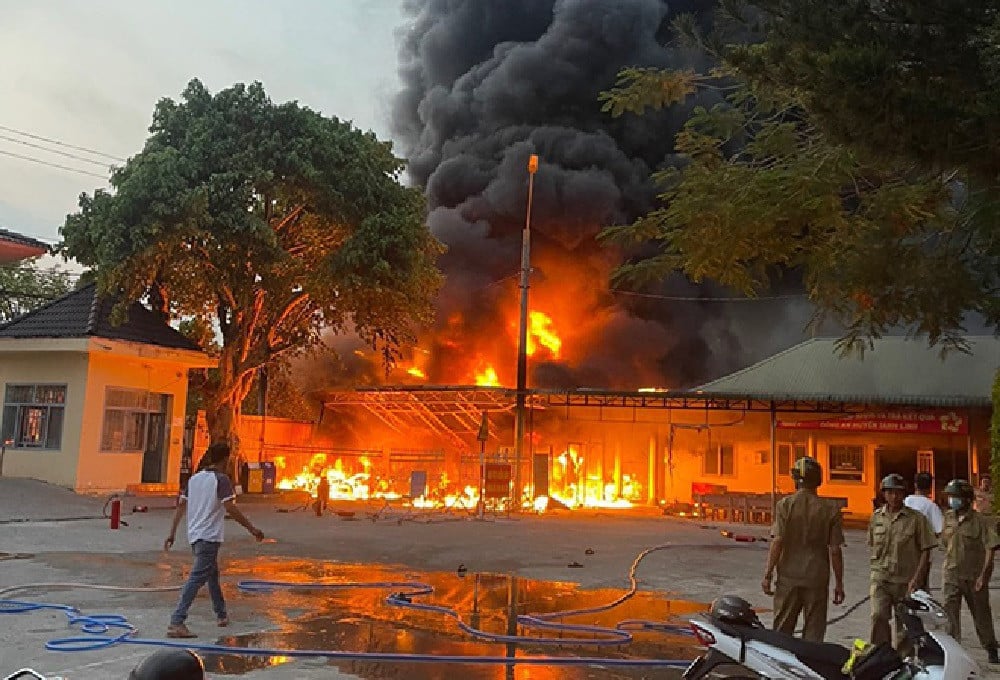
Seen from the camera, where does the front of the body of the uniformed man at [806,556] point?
away from the camera

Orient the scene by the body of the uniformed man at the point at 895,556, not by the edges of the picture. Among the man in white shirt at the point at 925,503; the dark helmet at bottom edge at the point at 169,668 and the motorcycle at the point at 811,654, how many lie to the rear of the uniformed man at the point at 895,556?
1

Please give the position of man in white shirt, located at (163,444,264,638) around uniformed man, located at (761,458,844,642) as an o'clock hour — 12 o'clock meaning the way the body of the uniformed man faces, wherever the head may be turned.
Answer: The man in white shirt is roughly at 9 o'clock from the uniformed man.

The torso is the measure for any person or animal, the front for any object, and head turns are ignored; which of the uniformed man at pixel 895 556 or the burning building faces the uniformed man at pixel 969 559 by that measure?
the burning building

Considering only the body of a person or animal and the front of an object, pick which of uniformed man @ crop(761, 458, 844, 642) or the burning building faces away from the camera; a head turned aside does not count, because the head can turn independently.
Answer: the uniformed man

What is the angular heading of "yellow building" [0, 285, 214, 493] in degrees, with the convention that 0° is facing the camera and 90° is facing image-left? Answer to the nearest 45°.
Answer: approximately 315°

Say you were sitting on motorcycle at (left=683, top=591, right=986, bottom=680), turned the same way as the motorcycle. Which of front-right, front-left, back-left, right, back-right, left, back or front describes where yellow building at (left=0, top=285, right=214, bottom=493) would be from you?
back-left

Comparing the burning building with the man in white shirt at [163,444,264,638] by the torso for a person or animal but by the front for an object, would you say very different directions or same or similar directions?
very different directions

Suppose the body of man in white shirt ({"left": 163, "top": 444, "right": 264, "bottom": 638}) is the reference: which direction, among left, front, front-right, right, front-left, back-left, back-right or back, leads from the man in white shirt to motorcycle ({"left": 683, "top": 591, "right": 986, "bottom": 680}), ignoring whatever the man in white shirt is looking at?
right

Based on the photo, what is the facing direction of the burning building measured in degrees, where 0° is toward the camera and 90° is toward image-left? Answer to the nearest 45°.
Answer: approximately 0°

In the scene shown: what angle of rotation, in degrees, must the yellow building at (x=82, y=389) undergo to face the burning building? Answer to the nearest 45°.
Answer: approximately 90° to its left
